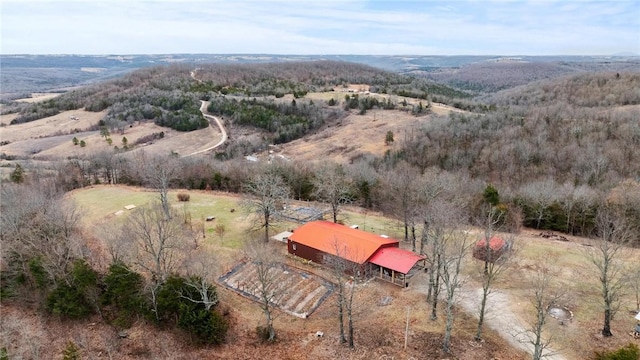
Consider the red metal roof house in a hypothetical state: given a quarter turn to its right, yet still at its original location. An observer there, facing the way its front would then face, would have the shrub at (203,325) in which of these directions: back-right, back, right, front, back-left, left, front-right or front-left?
front

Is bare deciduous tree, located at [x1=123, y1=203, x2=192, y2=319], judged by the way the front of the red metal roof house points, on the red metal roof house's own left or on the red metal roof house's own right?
on the red metal roof house's own right

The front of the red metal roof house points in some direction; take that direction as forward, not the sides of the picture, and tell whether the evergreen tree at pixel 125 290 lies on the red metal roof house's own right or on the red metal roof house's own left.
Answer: on the red metal roof house's own right

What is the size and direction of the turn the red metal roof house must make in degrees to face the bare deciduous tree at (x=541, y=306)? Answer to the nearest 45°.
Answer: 0° — it already faces it

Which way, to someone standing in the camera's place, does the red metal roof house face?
facing the viewer and to the right of the viewer

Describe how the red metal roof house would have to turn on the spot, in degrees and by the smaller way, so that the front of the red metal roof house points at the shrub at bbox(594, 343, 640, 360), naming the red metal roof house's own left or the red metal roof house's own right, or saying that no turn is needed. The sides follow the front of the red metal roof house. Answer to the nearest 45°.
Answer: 0° — it already faces it

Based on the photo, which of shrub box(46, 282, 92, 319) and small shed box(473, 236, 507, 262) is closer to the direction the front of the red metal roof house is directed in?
the small shed

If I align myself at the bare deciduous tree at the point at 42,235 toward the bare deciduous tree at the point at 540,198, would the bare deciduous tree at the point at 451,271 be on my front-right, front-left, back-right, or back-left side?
front-right

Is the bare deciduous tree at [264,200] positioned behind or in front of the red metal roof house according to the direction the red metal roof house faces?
behind

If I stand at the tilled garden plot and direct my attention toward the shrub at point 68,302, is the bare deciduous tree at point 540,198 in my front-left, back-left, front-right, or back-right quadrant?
back-right

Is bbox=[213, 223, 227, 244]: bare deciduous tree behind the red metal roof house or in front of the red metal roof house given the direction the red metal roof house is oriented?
behind

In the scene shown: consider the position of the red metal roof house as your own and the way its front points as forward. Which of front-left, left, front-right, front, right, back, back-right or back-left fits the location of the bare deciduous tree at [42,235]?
back-right

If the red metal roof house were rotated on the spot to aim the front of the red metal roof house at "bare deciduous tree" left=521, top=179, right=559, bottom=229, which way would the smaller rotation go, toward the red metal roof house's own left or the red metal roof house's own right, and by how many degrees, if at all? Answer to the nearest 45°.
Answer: approximately 90° to the red metal roof house's own left

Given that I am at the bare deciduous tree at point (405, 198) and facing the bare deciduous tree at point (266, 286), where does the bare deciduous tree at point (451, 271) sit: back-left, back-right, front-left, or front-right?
front-left

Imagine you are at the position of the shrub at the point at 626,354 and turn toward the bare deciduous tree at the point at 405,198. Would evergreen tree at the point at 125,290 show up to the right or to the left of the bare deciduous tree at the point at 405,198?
left

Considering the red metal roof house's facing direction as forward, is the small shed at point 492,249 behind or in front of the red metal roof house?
in front

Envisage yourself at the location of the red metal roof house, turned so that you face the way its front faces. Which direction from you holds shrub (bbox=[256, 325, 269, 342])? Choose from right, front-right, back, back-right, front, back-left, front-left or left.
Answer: right

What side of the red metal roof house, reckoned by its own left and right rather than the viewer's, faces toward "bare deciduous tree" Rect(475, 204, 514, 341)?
front

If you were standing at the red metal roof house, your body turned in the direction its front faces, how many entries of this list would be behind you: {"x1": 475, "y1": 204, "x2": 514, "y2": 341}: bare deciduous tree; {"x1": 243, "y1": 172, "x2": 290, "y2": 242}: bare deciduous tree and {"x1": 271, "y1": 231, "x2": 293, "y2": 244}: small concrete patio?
2

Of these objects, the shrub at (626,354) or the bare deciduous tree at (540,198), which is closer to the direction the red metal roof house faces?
the shrub
